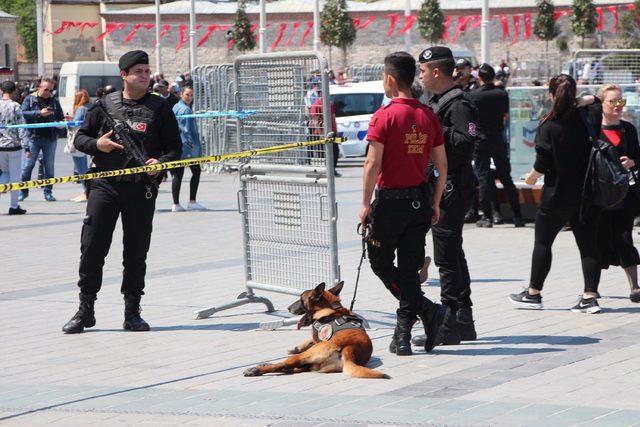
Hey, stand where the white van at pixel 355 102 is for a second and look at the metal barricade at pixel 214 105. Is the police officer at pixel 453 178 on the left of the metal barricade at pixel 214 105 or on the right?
left

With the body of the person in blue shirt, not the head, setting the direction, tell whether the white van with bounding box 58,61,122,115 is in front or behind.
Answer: behind

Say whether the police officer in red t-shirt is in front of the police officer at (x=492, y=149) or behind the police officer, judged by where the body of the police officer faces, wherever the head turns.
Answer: behind

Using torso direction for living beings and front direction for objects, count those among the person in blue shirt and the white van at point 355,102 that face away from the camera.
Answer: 0

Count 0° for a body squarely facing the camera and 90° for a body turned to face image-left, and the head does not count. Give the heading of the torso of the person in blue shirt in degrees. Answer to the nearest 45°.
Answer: approximately 315°

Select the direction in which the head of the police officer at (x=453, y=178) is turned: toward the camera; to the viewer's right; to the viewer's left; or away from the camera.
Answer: to the viewer's left

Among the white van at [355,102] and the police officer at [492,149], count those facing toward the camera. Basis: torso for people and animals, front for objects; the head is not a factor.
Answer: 1

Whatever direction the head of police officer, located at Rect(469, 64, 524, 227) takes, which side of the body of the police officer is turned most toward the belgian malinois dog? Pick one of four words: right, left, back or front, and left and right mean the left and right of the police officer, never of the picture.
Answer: back

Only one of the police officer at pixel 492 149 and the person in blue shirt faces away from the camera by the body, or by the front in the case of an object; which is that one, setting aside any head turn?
the police officer

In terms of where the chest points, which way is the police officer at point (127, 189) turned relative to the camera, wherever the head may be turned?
toward the camera

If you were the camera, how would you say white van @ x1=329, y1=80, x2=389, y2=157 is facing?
facing the viewer

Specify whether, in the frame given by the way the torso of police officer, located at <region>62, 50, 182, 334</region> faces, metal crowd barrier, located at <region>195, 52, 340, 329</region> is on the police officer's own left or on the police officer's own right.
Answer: on the police officer's own left

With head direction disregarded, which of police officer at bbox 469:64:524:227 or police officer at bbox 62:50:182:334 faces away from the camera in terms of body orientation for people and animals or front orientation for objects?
police officer at bbox 469:64:524:227

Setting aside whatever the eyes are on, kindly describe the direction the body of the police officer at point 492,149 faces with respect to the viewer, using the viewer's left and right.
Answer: facing away from the viewer

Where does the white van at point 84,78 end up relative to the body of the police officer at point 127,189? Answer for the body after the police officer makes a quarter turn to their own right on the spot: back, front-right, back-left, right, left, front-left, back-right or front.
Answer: right

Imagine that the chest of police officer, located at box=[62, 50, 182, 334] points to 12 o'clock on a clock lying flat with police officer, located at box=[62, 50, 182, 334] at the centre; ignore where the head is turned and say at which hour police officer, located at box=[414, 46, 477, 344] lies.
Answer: police officer, located at box=[414, 46, 477, 344] is roughly at 10 o'clock from police officer, located at box=[62, 50, 182, 334].
